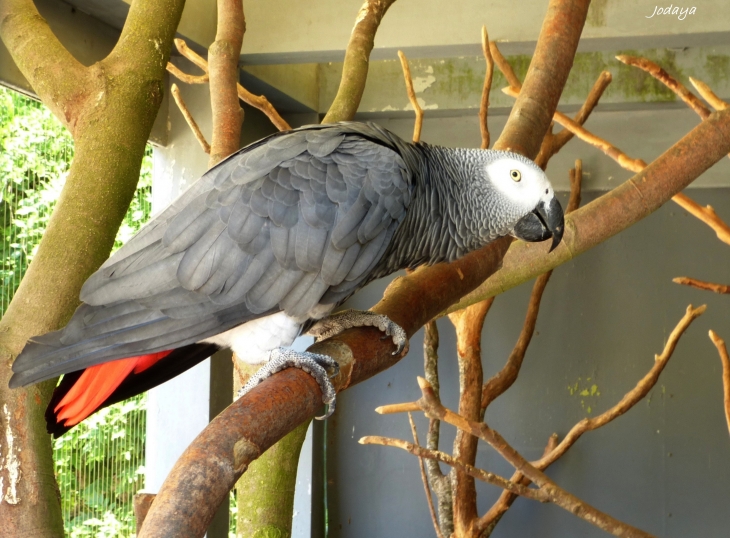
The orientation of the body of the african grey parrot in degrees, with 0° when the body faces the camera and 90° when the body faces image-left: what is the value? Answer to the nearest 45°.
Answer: approximately 270°

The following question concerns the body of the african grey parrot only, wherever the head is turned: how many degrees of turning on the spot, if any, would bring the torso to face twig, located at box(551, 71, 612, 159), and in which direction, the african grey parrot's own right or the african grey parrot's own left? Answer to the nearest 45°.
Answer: approximately 45° to the african grey parrot's own left
